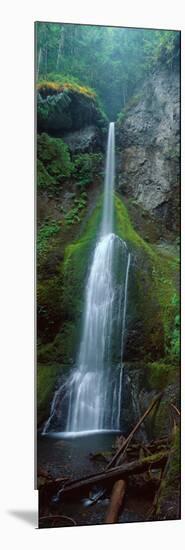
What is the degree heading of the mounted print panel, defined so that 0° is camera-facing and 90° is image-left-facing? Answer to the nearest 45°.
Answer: approximately 315°
